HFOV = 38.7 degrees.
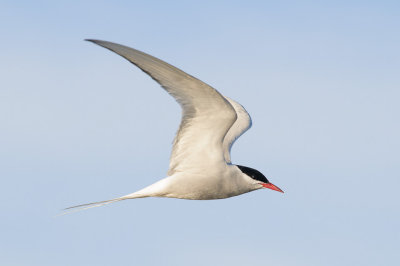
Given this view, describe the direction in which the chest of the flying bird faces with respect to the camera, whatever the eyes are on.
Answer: to the viewer's right
